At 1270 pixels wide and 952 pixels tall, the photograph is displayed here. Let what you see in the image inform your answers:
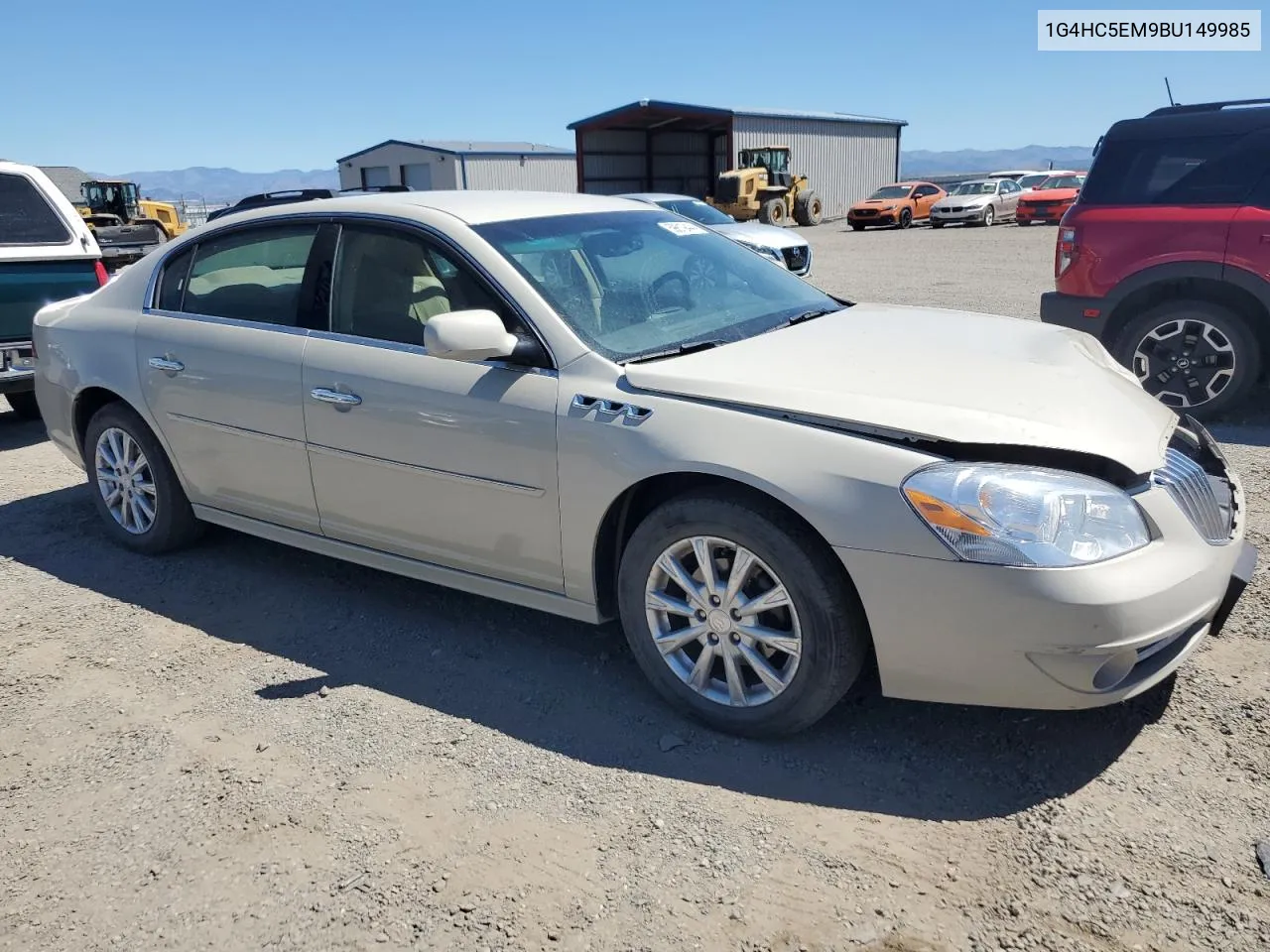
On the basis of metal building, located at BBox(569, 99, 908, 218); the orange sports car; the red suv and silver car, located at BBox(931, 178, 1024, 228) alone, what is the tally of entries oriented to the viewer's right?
1

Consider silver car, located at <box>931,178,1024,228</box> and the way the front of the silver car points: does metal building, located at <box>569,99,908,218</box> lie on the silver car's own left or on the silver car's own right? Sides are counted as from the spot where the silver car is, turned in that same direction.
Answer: on the silver car's own right

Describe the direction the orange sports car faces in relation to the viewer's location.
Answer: facing the viewer and to the left of the viewer

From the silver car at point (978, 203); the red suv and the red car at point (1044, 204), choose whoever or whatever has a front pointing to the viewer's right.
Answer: the red suv

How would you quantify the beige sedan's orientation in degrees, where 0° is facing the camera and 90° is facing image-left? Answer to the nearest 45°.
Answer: approximately 315°

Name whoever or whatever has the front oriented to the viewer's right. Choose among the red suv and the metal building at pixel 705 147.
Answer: the red suv

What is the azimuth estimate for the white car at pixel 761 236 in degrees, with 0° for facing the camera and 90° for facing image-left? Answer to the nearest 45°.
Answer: approximately 315°

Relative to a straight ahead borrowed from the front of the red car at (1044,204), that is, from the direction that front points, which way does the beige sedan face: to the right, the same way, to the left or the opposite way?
to the left

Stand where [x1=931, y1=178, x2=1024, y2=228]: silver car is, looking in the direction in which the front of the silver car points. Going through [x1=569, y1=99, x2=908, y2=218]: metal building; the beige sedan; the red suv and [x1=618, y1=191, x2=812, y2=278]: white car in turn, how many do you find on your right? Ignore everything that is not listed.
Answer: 1

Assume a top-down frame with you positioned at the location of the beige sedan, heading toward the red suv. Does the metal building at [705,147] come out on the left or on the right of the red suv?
left

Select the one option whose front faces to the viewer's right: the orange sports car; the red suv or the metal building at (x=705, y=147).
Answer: the red suv

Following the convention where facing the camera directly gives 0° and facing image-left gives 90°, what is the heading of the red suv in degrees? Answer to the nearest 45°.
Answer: approximately 270°

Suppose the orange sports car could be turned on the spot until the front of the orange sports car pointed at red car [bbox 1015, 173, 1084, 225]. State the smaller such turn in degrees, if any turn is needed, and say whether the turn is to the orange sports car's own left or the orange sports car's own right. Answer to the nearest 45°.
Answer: approximately 90° to the orange sports car's own left
